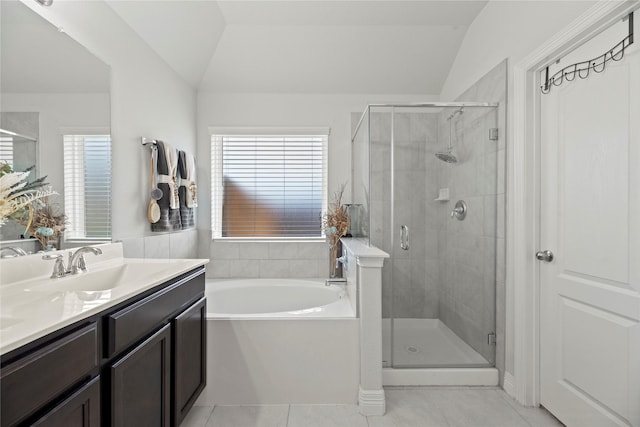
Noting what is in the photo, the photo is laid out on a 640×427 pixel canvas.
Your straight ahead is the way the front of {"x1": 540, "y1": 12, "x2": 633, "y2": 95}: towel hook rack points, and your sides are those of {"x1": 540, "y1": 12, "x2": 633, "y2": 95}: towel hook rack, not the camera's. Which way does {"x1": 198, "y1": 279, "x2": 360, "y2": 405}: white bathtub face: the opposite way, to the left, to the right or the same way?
to the left

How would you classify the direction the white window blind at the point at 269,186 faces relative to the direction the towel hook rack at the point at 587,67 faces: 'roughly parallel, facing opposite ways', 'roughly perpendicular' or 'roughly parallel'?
roughly perpendicular

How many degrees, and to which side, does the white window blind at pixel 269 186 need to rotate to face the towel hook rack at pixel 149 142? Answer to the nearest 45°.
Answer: approximately 45° to its right

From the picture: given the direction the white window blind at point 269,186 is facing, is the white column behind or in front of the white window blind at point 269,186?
in front

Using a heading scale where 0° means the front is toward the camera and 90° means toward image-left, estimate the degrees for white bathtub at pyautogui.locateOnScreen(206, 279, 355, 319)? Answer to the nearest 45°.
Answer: approximately 0°

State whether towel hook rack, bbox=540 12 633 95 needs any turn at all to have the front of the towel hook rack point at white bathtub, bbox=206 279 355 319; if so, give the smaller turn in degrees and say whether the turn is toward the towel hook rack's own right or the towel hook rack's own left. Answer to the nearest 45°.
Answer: approximately 45° to the towel hook rack's own right

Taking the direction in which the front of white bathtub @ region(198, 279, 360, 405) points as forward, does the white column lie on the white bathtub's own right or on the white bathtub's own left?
on the white bathtub's own left

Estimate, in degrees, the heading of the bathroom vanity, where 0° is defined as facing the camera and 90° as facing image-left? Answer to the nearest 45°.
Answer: approximately 315°

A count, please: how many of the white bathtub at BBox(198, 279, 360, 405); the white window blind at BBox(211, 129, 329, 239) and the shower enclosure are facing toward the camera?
3

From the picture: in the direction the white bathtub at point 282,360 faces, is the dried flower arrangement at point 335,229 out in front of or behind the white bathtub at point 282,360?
behind

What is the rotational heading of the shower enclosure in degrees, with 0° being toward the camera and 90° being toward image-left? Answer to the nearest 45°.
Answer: approximately 0°

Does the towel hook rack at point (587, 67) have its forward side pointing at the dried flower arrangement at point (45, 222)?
yes
